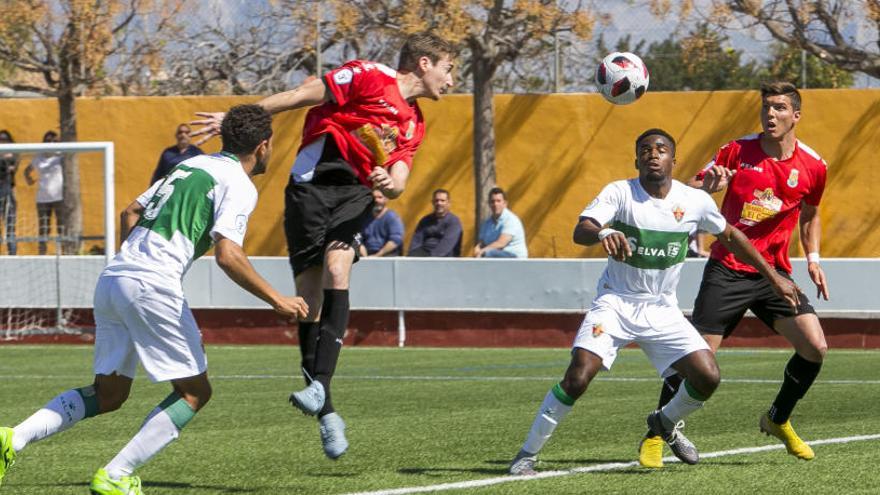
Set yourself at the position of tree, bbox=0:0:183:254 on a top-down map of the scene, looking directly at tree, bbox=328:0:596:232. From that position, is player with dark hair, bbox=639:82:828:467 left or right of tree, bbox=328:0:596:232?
right

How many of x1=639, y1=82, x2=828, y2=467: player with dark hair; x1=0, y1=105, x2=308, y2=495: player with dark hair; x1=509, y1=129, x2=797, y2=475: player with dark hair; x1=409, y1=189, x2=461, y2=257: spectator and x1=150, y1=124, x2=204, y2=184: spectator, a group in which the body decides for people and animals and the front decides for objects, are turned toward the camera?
4

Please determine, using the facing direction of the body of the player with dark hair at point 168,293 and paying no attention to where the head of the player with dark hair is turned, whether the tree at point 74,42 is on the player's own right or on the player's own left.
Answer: on the player's own left

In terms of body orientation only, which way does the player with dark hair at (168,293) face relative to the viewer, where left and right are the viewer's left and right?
facing away from the viewer and to the right of the viewer

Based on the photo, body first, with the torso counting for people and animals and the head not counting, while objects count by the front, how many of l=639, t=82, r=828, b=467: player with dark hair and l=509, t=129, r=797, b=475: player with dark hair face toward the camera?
2
